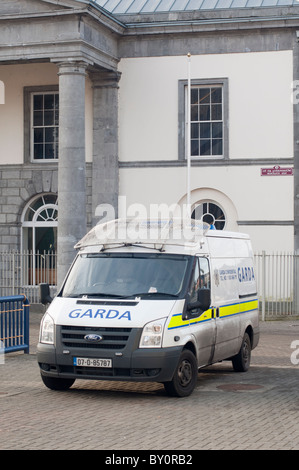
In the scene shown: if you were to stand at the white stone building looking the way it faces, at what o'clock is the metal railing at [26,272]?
The metal railing is roughly at 3 o'clock from the white stone building.

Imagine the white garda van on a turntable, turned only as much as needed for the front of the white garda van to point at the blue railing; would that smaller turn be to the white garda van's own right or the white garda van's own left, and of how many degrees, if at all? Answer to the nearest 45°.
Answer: approximately 90° to the white garda van's own right

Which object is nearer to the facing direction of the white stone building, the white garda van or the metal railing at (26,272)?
the white garda van

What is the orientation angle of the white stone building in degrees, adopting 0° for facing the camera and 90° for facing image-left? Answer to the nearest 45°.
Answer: approximately 0°

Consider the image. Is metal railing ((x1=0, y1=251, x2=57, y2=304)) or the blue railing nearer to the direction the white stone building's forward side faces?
the blue railing

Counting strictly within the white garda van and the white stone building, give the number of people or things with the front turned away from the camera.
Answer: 0

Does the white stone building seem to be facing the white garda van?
yes

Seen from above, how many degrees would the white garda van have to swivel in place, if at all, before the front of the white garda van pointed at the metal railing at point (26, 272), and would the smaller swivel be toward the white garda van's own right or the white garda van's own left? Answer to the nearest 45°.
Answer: approximately 135° to the white garda van's own right
